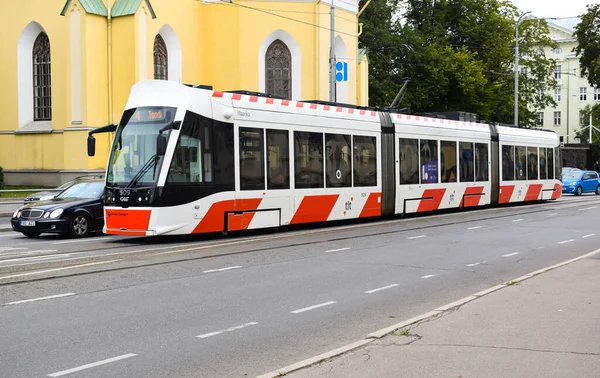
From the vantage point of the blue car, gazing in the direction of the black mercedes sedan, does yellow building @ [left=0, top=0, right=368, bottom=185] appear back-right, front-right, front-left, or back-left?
front-right

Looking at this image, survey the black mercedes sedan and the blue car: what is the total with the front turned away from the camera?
0

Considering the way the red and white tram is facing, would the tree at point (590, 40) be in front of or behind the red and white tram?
behind

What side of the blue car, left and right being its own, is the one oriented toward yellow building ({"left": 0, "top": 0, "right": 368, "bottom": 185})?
front

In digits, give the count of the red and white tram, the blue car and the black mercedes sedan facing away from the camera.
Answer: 0

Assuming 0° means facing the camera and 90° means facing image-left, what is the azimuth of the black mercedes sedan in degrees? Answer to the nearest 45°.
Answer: approximately 45°

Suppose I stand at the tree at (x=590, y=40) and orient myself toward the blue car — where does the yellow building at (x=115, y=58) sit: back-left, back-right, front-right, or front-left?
front-right

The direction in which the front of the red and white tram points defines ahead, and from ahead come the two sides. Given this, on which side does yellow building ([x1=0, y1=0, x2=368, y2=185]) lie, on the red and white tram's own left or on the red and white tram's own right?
on the red and white tram's own right

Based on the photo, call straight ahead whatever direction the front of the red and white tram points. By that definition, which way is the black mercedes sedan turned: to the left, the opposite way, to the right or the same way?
the same way

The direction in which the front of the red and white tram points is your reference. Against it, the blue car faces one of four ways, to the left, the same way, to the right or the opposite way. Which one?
the same way

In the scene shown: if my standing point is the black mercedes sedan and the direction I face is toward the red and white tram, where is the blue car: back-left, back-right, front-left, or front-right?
front-left

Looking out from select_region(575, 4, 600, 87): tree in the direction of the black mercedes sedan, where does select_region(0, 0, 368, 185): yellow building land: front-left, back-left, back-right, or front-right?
front-right

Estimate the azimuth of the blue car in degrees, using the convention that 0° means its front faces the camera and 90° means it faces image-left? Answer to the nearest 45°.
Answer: approximately 45°

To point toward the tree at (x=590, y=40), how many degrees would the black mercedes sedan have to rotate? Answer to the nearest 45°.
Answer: approximately 180°

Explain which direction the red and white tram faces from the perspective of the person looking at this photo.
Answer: facing the viewer and to the left of the viewer

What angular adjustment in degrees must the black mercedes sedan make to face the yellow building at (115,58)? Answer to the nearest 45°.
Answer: approximately 135° to its right
